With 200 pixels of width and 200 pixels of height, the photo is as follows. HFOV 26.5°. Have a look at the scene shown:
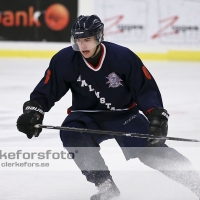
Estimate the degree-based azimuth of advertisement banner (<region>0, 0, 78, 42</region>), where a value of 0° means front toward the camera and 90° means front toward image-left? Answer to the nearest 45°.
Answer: approximately 0°

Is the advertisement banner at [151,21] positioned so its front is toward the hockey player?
yes

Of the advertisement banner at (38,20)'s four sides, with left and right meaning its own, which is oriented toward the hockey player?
front

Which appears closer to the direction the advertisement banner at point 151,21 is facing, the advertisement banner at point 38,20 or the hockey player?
the hockey player

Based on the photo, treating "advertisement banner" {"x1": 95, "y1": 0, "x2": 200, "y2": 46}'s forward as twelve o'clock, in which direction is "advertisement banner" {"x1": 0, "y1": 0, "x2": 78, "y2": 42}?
"advertisement banner" {"x1": 0, "y1": 0, "x2": 78, "y2": 42} is roughly at 3 o'clock from "advertisement banner" {"x1": 95, "y1": 0, "x2": 200, "y2": 46}.

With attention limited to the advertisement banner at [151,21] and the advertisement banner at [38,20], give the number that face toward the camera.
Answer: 2

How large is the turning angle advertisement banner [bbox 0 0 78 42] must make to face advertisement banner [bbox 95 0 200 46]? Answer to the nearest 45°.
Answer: approximately 90° to its left

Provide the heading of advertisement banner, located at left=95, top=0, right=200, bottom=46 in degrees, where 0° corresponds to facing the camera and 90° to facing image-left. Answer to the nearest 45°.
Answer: approximately 0°

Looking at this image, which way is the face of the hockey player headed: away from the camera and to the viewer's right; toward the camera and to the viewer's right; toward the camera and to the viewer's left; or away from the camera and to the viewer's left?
toward the camera and to the viewer's left
